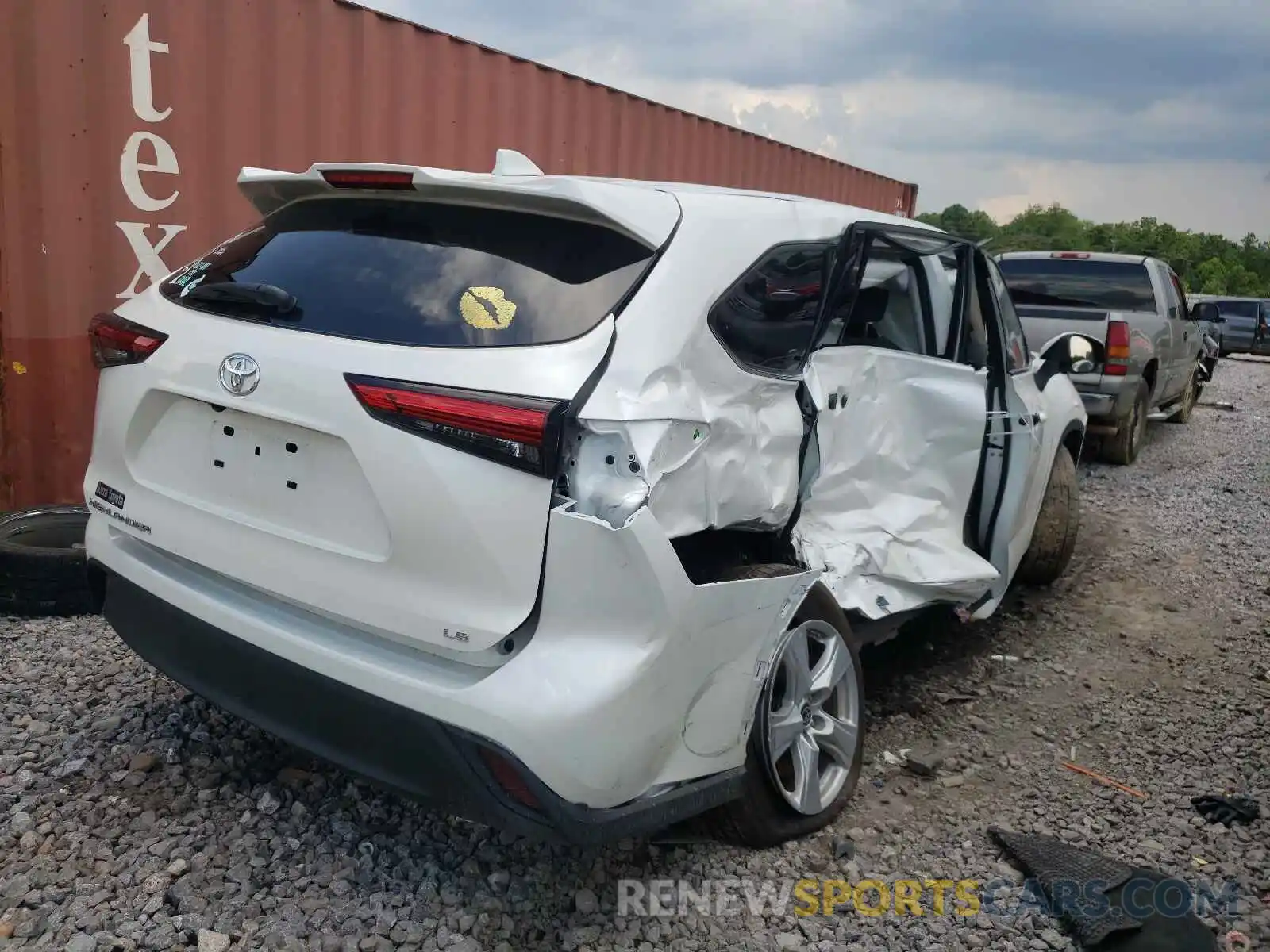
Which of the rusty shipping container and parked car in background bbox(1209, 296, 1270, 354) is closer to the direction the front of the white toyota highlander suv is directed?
the parked car in background

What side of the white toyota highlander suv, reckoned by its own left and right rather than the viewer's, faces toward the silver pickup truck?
front

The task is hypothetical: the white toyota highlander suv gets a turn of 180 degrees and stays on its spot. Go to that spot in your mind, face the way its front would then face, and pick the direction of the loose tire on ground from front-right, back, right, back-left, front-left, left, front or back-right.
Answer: right

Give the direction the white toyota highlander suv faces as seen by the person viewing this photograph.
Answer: facing away from the viewer and to the right of the viewer

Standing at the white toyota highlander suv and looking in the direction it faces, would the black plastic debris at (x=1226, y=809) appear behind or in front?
behind

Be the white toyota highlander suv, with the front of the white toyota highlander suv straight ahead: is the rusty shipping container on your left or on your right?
on your left

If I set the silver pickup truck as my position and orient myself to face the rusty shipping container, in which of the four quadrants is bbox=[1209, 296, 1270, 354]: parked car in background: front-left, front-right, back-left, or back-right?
back-right

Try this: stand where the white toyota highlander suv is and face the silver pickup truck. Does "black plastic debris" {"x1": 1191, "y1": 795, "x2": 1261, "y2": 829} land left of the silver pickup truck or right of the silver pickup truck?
right
